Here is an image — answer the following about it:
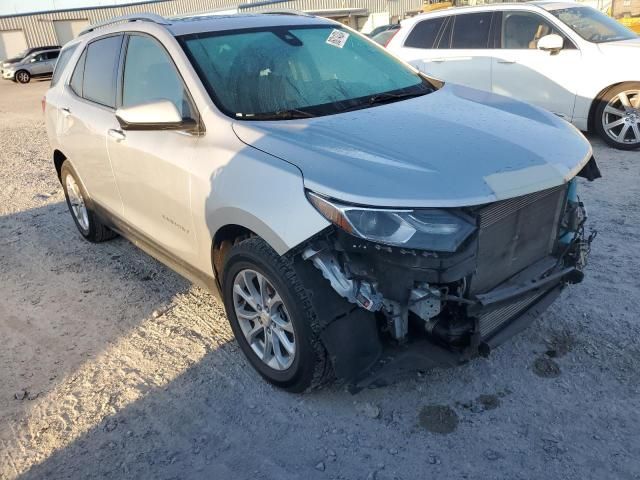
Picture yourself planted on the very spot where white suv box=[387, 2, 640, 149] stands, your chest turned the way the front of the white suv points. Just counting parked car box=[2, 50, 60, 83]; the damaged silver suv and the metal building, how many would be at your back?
2

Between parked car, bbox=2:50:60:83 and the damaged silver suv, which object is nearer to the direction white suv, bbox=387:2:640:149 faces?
the damaged silver suv

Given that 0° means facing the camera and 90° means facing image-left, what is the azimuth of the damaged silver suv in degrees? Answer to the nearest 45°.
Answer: approximately 315°

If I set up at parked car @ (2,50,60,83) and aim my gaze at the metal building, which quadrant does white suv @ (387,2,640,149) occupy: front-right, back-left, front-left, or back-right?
back-right

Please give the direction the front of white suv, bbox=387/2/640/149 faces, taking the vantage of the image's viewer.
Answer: facing the viewer and to the right of the viewer

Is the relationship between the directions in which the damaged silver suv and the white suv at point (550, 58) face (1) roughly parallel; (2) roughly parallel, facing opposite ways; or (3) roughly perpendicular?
roughly parallel

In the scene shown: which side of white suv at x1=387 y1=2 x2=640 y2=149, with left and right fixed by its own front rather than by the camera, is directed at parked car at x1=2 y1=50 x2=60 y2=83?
back

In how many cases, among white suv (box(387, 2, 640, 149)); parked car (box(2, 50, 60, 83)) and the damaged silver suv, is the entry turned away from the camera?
0

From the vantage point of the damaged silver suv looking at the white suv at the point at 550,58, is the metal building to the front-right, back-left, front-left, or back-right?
front-left

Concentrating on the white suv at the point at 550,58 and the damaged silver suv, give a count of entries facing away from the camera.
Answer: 0

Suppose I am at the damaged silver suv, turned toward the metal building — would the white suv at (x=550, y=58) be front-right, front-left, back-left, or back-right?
front-right

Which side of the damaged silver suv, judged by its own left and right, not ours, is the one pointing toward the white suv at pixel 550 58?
left

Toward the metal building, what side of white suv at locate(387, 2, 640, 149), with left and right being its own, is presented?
back
